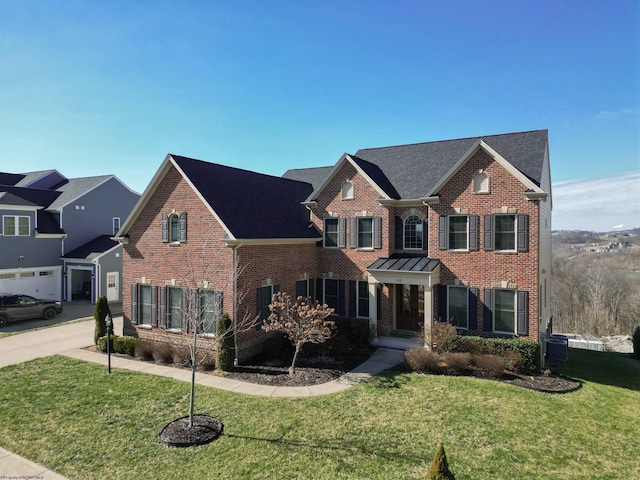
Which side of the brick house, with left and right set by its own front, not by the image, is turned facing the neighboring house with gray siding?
right

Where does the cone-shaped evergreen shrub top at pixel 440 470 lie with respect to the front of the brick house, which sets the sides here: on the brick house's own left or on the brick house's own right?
on the brick house's own left

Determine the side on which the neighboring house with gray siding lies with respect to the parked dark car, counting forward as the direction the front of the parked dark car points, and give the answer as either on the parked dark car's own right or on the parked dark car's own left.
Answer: on the parked dark car's own left

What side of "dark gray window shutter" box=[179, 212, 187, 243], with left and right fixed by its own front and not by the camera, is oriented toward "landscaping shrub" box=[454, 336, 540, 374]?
left

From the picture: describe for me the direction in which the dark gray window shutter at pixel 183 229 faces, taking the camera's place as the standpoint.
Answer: facing the viewer and to the left of the viewer

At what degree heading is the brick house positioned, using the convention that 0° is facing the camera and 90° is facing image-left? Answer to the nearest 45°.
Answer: approximately 45°

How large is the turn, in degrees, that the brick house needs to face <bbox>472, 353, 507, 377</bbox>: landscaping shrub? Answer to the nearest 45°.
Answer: approximately 90° to its left

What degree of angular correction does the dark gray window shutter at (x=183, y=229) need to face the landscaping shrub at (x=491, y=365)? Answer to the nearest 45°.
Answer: approximately 90° to its left

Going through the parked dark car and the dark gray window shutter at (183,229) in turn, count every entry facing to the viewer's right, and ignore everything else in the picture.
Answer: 1

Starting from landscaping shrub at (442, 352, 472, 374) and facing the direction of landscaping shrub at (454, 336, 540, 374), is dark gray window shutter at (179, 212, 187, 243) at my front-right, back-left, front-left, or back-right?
back-left

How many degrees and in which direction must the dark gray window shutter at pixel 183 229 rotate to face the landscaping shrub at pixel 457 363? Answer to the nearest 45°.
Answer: approximately 90° to its left

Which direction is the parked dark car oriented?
to the viewer's right
